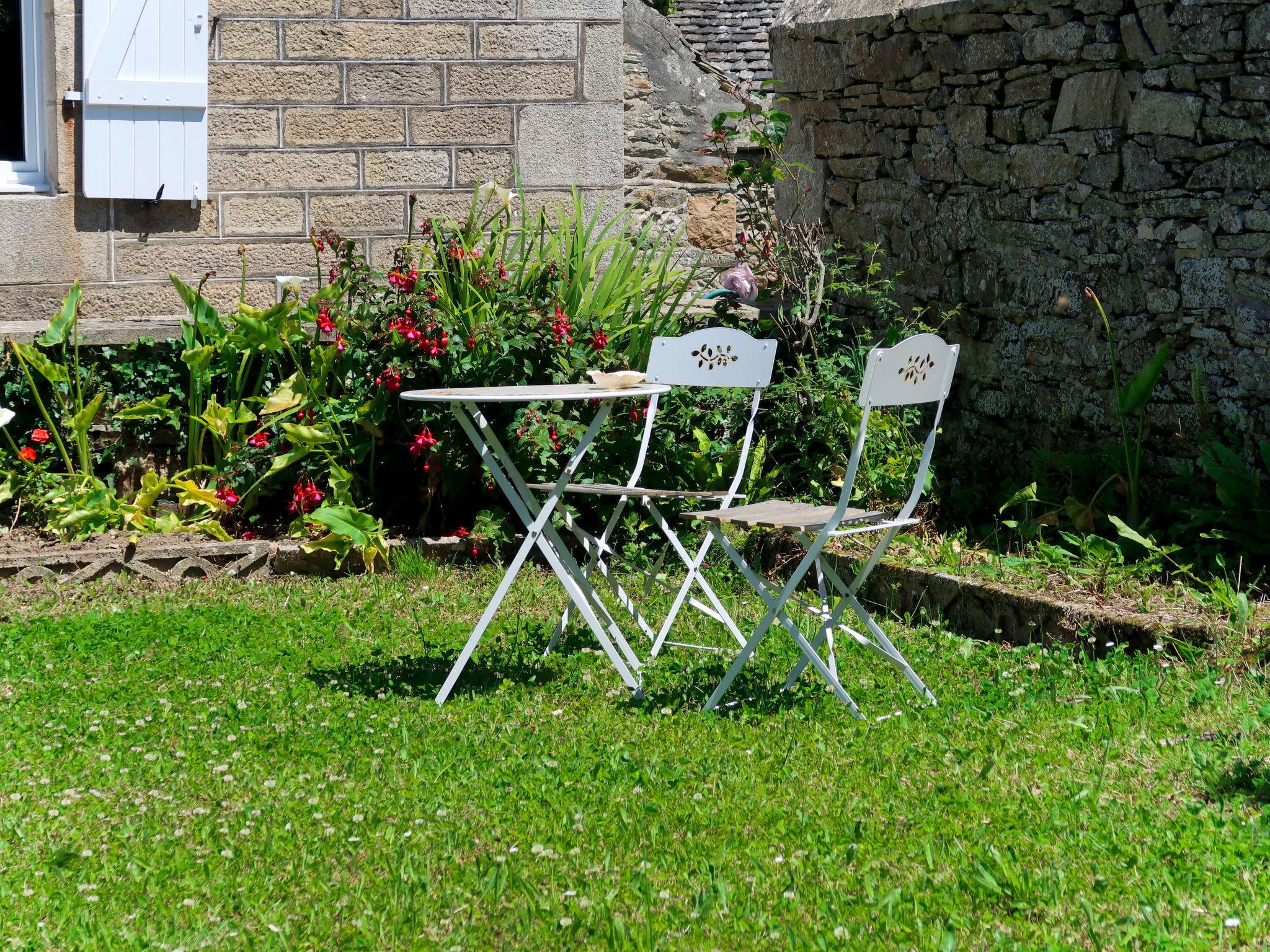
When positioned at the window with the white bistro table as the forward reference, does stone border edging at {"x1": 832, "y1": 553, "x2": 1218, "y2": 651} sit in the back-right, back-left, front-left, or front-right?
front-left

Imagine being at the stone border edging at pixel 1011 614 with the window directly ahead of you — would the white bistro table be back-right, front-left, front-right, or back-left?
front-left

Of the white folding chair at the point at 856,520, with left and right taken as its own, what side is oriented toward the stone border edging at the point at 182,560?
front

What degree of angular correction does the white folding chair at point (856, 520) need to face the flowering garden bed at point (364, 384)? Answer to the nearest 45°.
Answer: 0° — it already faces it

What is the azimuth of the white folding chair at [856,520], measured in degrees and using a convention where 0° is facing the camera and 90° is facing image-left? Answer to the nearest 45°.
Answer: approximately 135°

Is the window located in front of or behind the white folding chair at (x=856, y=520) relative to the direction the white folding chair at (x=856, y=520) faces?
in front

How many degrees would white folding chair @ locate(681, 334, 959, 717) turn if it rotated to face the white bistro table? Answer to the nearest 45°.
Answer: approximately 45° to its left
